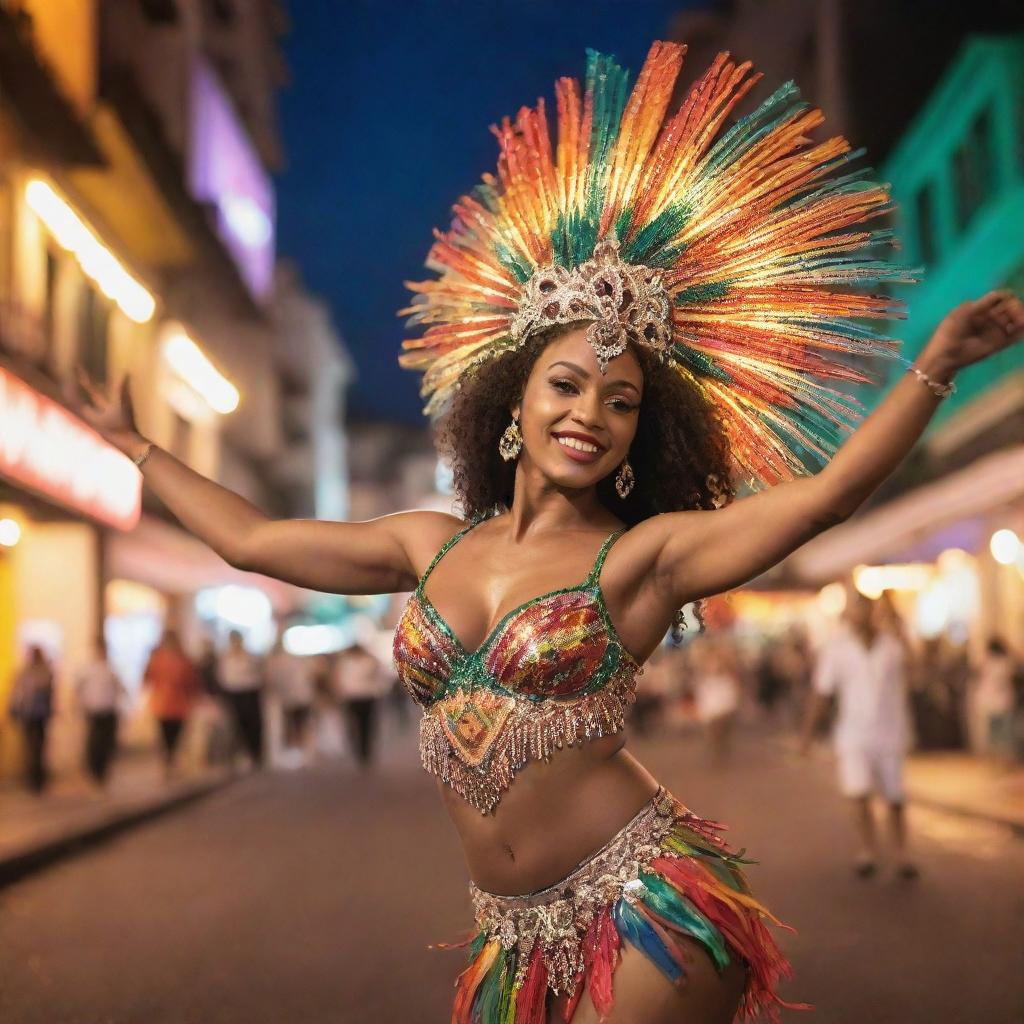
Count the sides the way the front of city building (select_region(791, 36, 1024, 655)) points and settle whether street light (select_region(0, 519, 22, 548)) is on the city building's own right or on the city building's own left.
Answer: on the city building's own left

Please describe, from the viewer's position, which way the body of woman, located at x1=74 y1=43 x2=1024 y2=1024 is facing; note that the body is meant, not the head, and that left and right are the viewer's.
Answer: facing the viewer and to the left of the viewer

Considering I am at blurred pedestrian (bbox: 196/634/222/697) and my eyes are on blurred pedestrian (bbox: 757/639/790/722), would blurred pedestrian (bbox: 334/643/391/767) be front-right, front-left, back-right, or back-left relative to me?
front-right

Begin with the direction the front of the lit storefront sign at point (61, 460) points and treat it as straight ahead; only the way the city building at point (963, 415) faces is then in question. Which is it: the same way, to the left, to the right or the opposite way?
the opposite way

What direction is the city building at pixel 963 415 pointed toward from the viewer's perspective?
to the viewer's left

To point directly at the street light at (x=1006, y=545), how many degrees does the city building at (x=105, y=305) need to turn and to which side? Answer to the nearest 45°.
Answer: approximately 45° to its right

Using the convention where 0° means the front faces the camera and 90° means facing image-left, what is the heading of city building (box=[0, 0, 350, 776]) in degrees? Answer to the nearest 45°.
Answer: approximately 270°

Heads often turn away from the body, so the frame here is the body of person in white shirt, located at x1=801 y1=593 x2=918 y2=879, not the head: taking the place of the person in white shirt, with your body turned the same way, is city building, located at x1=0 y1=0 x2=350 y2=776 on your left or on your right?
on your right
